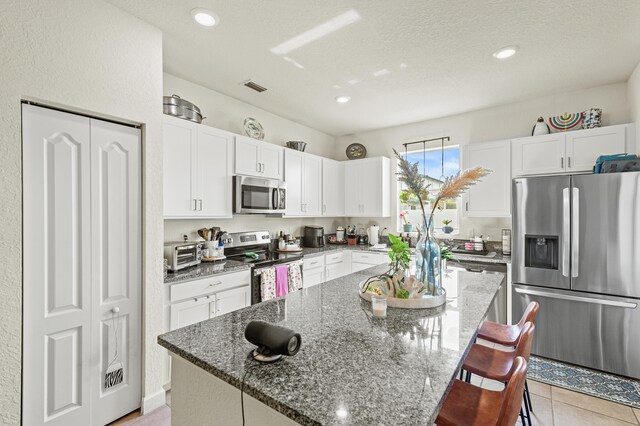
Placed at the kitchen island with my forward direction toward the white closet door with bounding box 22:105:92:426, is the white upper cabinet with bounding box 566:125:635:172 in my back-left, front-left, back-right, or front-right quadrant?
back-right

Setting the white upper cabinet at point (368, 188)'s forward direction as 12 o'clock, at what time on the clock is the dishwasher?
The dishwasher is roughly at 9 o'clock from the white upper cabinet.

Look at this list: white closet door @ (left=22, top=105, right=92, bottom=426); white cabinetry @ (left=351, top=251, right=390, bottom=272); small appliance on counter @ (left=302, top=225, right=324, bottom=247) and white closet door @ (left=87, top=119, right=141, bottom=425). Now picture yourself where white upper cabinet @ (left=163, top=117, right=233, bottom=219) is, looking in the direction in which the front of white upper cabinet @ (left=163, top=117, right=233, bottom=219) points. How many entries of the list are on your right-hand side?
2

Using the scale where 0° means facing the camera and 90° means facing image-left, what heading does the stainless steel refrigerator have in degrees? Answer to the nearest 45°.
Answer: approximately 45°

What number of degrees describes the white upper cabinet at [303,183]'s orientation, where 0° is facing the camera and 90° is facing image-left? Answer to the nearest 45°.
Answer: approximately 315°

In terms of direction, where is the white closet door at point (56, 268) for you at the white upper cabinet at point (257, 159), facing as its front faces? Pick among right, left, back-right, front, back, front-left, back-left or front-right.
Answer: right

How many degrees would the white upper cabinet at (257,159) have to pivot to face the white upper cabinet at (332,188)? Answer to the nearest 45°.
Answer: approximately 90° to its left
